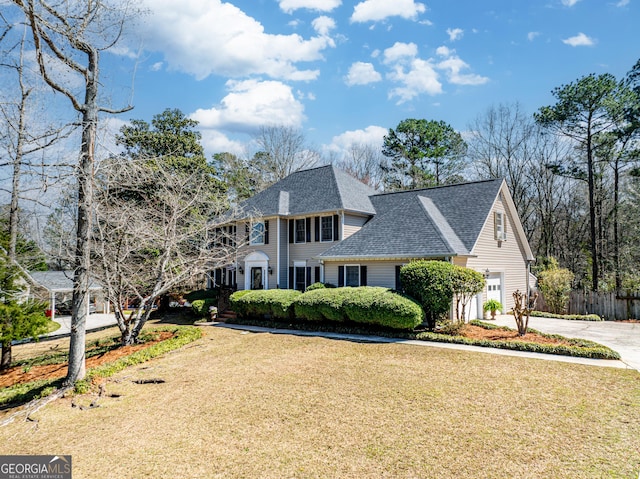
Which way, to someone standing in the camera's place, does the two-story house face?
facing the viewer and to the left of the viewer

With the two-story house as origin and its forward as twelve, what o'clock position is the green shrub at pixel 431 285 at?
The green shrub is roughly at 10 o'clock from the two-story house.

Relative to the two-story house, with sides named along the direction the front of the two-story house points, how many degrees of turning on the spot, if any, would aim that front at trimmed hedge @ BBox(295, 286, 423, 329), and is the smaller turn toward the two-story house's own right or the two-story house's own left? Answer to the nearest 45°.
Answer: approximately 45° to the two-story house's own left

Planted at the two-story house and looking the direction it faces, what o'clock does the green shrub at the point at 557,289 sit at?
The green shrub is roughly at 7 o'clock from the two-story house.

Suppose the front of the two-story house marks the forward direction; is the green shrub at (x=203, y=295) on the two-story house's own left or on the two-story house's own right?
on the two-story house's own right

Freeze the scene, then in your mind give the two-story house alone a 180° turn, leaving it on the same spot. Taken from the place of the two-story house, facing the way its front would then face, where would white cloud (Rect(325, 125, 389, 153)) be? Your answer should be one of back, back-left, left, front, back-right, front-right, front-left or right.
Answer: front-left
